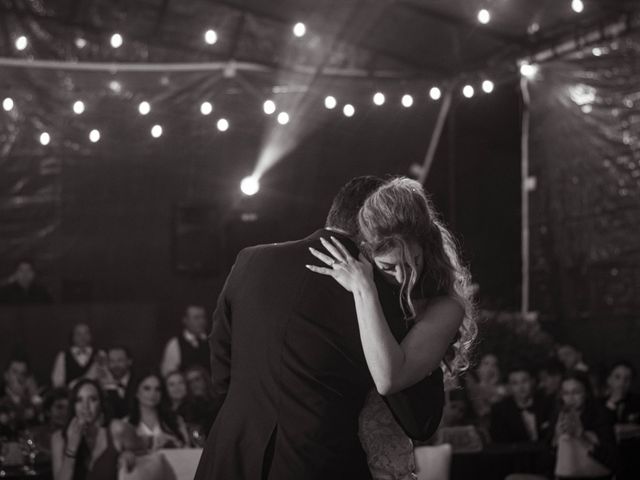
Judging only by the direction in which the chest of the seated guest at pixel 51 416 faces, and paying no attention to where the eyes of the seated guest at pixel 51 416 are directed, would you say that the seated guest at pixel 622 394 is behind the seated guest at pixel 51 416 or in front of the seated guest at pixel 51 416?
in front

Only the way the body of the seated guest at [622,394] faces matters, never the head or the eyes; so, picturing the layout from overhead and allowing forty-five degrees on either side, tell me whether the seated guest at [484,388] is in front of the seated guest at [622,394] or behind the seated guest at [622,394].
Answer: in front

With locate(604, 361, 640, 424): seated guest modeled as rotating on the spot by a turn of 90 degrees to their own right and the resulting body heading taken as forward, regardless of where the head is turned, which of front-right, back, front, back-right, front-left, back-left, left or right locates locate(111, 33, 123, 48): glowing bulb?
front-left

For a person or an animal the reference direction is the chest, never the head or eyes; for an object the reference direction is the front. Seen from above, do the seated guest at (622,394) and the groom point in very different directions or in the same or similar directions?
very different directions

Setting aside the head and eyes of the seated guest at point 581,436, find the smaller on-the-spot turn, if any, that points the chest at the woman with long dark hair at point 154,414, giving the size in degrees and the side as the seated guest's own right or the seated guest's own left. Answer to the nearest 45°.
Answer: approximately 45° to the seated guest's own right

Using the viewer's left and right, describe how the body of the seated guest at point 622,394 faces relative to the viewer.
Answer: facing the viewer and to the left of the viewer

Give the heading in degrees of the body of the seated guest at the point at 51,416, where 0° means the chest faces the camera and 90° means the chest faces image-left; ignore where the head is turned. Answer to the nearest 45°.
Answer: approximately 315°

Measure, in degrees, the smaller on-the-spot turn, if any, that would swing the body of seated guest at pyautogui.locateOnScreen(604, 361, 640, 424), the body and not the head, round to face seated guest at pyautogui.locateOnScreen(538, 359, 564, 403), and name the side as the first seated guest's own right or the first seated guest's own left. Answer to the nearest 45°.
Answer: approximately 45° to the first seated guest's own right

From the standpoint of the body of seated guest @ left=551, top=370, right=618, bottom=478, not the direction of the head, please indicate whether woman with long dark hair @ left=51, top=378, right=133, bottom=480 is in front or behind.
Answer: in front

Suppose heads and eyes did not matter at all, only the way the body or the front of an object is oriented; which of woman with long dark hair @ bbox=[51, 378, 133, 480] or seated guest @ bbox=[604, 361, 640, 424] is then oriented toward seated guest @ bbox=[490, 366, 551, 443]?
seated guest @ bbox=[604, 361, 640, 424]

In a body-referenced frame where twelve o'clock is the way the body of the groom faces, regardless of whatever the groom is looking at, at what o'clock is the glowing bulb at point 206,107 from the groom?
The glowing bulb is roughly at 10 o'clock from the groom.

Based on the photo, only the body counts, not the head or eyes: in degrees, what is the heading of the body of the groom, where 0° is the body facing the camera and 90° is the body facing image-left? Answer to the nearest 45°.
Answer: approximately 225°

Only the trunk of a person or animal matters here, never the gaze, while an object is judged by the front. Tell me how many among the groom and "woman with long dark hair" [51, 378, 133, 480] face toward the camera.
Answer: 1

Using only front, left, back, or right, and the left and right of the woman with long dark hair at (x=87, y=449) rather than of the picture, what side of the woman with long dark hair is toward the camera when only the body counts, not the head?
front
